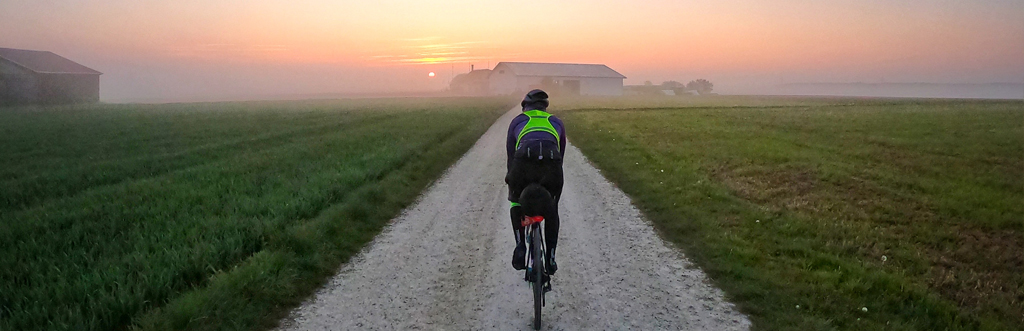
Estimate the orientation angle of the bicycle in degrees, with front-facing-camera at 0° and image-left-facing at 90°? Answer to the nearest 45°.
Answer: approximately 180°

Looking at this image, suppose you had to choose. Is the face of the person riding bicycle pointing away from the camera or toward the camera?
away from the camera

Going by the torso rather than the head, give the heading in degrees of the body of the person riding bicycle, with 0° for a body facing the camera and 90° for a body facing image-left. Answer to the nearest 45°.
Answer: approximately 180°
